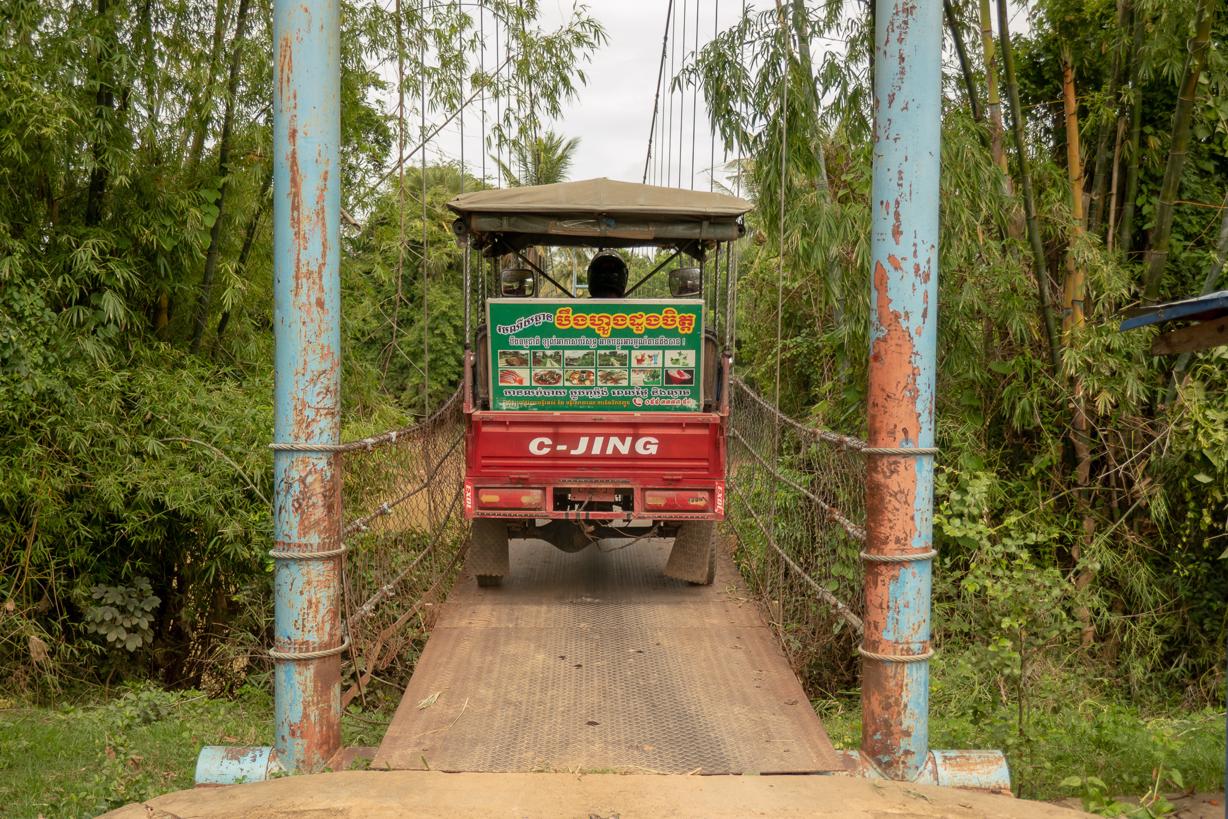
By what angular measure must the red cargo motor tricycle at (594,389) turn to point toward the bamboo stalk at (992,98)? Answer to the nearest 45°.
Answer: approximately 90° to its right

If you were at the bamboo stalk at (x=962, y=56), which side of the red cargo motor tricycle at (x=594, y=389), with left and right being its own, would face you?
right

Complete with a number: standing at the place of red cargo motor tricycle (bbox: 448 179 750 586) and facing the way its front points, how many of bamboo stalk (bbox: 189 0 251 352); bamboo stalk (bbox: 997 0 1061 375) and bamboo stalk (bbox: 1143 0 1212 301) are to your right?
2

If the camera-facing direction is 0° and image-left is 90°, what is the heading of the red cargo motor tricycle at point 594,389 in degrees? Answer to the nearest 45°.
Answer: approximately 180°

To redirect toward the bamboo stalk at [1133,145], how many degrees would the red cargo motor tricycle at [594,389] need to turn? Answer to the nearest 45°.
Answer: approximately 90° to its right

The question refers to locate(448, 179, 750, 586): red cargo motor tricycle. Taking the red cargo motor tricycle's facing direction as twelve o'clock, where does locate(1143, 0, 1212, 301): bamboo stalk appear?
The bamboo stalk is roughly at 3 o'clock from the red cargo motor tricycle.

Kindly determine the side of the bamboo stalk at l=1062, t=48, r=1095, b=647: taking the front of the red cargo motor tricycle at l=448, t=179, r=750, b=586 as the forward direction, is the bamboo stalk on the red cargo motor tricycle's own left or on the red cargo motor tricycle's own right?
on the red cargo motor tricycle's own right

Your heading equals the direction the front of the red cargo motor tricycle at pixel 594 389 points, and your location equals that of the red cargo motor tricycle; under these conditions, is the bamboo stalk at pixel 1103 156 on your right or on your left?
on your right
